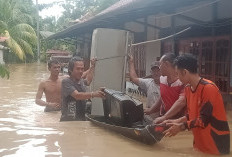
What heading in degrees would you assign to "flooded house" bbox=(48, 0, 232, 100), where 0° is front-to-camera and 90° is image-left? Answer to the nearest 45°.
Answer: approximately 45°

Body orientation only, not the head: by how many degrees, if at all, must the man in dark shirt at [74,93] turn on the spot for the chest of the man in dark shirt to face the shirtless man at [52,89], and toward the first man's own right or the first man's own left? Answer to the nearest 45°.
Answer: approximately 135° to the first man's own left

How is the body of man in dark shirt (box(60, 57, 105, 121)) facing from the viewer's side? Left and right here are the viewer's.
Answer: facing the viewer and to the right of the viewer

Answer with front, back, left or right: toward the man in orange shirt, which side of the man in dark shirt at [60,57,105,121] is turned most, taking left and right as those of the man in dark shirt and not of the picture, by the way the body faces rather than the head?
front

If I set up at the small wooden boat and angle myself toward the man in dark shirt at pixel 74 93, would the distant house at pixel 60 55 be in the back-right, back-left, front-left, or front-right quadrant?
front-right

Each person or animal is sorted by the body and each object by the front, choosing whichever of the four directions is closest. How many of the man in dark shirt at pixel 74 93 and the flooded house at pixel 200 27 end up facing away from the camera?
0

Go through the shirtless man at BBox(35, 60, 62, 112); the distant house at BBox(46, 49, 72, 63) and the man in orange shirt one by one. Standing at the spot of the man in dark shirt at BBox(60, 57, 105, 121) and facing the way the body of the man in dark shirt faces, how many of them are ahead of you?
1

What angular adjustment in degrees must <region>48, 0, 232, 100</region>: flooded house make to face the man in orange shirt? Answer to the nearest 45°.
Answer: approximately 45° to its left

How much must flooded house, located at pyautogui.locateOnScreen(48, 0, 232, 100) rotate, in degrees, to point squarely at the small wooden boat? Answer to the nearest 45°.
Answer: approximately 45° to its left

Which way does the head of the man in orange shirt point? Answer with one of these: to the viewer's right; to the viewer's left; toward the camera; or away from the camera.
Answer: to the viewer's left

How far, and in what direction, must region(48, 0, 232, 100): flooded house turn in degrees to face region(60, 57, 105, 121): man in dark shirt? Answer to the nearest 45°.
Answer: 0° — it already faces them

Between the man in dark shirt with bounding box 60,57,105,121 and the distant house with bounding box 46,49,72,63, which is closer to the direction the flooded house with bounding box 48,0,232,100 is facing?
the man in dark shirt

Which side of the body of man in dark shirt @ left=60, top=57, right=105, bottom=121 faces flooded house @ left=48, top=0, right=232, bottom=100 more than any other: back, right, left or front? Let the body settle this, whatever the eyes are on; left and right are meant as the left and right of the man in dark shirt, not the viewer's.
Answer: left
